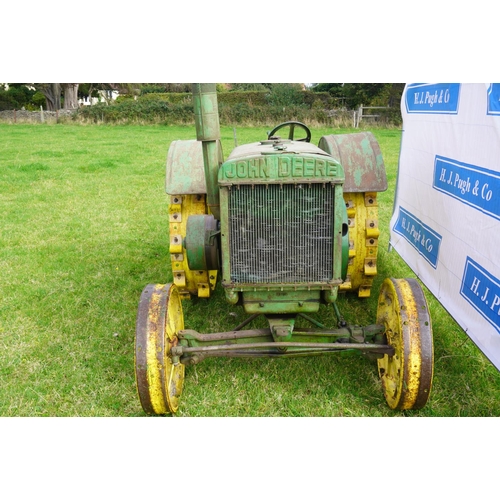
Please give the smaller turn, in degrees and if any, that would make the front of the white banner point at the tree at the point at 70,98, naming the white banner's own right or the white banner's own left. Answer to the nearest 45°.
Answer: approximately 90° to the white banner's own right

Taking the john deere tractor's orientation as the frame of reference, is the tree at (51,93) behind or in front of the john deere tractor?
behind

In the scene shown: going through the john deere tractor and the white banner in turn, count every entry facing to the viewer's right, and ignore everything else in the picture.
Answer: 0

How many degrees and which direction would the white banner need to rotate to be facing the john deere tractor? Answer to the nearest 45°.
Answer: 0° — it already faces it

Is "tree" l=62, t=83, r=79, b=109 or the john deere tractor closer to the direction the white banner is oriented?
the john deere tractor

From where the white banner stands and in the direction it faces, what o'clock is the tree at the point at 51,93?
The tree is roughly at 3 o'clock from the white banner.

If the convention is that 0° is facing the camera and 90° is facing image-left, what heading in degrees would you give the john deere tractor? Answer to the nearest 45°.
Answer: approximately 0°

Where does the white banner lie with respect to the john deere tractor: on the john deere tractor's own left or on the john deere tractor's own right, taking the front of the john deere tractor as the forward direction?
on the john deere tractor's own left

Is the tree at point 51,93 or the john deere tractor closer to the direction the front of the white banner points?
the john deere tractor

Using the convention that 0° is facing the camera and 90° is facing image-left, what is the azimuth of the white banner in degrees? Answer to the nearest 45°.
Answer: approximately 45°

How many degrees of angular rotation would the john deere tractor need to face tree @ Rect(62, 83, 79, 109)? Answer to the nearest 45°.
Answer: approximately 135° to its right
